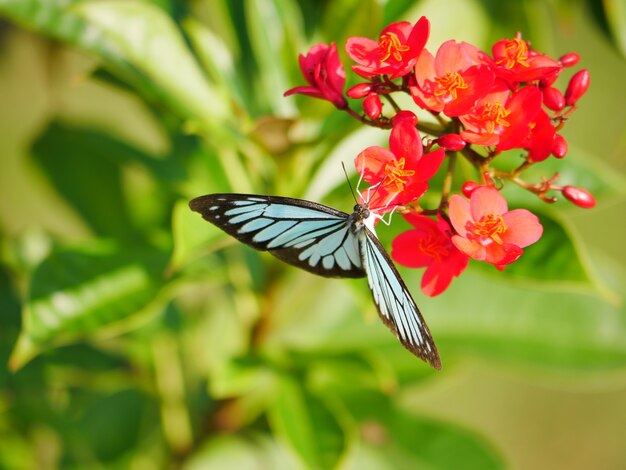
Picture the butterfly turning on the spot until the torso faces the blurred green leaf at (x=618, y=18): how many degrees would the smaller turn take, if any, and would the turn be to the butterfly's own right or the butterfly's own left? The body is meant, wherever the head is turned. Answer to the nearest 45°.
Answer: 0° — it already faces it

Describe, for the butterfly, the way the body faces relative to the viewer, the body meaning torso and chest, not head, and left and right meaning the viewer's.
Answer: facing away from the viewer and to the right of the viewer

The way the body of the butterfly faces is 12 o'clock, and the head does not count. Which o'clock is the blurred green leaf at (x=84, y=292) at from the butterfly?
The blurred green leaf is roughly at 9 o'clock from the butterfly.
